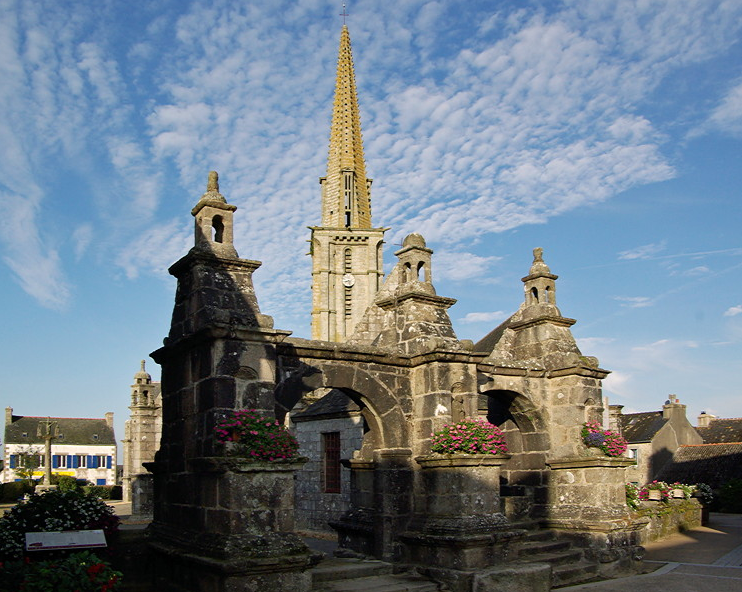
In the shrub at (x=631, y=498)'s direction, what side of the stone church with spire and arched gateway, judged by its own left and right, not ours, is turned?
left

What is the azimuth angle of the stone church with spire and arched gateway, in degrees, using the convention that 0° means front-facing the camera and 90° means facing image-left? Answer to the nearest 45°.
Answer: approximately 315°

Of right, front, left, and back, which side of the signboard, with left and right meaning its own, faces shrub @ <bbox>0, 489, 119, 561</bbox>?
back

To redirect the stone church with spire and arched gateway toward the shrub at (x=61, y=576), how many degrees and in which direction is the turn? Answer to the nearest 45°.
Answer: approximately 90° to its right

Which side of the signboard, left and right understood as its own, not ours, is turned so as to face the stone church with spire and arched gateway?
left

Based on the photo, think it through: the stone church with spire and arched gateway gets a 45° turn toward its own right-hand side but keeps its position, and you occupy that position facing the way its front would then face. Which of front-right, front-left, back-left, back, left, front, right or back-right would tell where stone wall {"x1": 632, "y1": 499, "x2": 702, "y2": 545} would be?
back-left

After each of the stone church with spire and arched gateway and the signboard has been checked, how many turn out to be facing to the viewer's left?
0

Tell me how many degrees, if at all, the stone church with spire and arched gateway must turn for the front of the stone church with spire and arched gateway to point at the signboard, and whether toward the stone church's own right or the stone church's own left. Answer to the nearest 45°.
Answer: approximately 90° to the stone church's own right

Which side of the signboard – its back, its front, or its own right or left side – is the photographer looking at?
front
